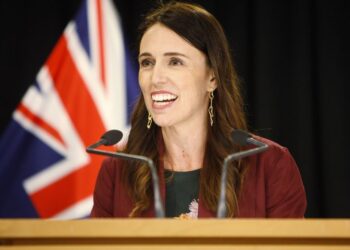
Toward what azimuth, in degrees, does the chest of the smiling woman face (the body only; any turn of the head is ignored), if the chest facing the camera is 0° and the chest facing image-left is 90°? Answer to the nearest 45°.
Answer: approximately 45°
